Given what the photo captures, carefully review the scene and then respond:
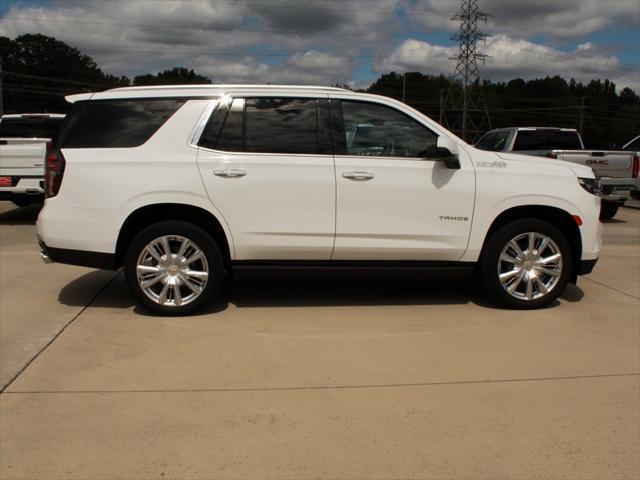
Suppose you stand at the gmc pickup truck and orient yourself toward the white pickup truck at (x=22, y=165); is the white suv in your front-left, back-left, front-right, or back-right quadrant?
front-left

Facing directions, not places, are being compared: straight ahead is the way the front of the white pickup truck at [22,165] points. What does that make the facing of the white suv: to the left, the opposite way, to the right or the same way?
to the right

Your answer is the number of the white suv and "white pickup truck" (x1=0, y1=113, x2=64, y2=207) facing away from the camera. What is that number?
1

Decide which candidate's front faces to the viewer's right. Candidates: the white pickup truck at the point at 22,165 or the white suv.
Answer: the white suv

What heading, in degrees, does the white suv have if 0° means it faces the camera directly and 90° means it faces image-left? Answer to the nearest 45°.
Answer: approximately 270°

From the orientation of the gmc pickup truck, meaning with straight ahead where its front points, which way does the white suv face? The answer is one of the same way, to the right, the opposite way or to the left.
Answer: to the right

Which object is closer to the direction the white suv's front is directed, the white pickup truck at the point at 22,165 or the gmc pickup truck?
the gmc pickup truck

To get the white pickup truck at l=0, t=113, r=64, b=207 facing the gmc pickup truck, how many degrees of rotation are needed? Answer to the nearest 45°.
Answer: approximately 90° to its right

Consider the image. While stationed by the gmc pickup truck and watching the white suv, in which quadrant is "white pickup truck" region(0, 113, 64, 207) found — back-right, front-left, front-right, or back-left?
front-right

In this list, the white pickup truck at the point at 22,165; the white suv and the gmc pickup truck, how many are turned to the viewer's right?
1

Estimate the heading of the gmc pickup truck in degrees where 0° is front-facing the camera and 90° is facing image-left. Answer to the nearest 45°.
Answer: approximately 135°

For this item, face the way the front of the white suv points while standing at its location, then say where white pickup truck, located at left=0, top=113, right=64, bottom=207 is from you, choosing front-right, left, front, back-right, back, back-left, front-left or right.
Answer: back-left

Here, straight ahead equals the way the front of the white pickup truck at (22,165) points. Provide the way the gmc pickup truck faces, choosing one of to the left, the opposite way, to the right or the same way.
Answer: the same way

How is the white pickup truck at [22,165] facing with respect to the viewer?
away from the camera

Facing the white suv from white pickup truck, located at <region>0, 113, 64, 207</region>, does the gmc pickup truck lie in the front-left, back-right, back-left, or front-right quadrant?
front-left

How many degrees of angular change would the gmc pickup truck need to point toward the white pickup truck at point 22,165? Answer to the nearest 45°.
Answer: approximately 90° to its left

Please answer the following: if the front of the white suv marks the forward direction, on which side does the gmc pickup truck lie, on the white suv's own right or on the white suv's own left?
on the white suv's own left
